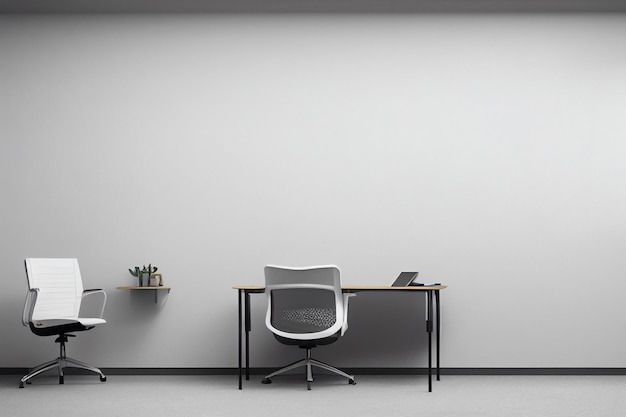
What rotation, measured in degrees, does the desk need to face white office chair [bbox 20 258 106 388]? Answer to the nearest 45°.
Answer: approximately 90° to its right

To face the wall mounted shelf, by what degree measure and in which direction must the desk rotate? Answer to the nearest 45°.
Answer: approximately 90° to its right

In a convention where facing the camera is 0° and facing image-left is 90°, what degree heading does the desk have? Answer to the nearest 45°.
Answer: approximately 0°

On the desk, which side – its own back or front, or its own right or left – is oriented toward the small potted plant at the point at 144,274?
right
